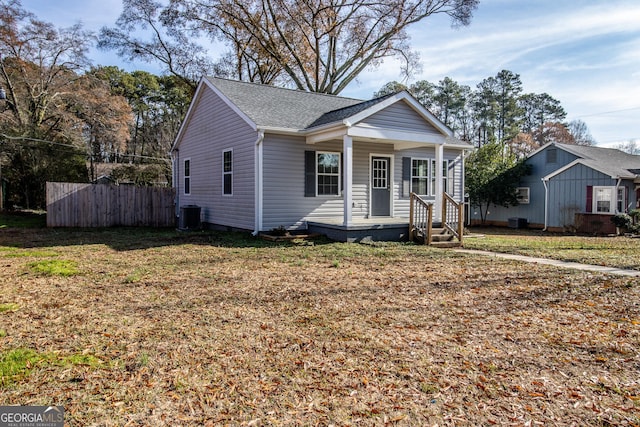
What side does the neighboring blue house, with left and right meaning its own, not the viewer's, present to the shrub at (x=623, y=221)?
front

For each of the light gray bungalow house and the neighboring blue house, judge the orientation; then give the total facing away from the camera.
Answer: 0

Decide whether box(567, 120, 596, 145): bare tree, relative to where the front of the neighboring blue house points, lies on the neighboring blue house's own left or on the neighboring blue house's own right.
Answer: on the neighboring blue house's own left

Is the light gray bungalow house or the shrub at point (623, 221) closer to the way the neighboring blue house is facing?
the shrub

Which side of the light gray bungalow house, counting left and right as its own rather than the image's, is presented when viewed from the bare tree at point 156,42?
back

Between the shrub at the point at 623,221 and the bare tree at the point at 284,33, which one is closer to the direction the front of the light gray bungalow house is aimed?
the shrub

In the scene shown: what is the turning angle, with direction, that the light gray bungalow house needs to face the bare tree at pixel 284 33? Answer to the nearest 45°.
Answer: approximately 135° to its left

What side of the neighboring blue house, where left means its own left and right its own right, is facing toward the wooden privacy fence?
right

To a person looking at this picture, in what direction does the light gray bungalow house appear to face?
facing the viewer and to the right of the viewer

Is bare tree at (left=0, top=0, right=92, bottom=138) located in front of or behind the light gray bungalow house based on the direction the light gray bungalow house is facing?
behind

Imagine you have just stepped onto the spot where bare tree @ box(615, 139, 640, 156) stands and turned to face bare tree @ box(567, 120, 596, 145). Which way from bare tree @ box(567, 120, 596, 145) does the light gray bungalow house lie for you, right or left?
left

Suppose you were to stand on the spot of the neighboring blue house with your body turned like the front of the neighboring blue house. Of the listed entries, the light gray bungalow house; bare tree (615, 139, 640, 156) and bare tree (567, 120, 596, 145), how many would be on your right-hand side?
1

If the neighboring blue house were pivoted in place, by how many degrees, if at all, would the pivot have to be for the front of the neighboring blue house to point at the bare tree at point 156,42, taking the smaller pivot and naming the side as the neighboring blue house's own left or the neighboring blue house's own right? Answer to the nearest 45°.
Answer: approximately 135° to the neighboring blue house's own right
